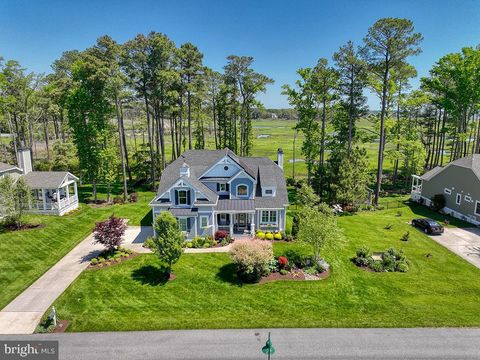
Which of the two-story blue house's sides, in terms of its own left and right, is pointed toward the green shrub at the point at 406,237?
left

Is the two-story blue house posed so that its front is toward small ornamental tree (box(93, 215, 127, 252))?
no

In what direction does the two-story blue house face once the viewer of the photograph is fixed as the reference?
facing the viewer

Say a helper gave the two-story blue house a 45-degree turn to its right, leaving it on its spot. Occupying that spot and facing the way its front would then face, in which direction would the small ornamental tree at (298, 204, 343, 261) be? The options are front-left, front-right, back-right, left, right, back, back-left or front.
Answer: left

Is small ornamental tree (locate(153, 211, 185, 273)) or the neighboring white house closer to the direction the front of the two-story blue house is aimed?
the small ornamental tree

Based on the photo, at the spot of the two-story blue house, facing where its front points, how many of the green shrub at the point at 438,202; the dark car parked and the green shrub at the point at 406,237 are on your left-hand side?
3

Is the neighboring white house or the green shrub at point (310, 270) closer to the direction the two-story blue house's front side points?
the green shrub

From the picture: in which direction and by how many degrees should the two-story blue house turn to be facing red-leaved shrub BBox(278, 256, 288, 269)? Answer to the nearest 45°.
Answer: approximately 45° to its left

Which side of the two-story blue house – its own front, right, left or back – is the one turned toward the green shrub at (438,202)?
left

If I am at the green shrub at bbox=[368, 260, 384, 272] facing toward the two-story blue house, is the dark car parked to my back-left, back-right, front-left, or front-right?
back-right

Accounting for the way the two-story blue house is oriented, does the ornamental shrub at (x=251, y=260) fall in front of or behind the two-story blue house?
in front

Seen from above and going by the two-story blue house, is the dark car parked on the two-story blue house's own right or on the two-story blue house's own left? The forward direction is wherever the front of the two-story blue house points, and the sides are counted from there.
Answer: on the two-story blue house's own left

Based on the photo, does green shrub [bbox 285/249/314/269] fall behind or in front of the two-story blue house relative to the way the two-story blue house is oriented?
in front

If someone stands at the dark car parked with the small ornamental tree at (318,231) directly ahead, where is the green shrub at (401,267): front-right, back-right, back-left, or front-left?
front-left

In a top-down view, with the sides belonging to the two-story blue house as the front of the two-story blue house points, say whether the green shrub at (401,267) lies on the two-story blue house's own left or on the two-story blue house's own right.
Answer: on the two-story blue house's own left
